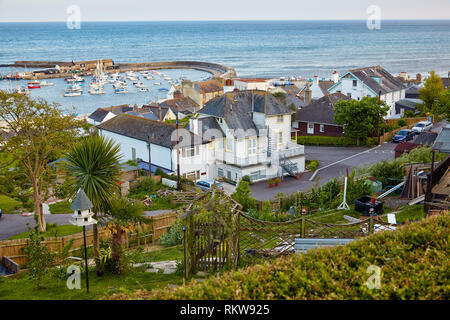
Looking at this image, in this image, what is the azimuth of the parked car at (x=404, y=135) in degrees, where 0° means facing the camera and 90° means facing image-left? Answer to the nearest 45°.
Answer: approximately 45°

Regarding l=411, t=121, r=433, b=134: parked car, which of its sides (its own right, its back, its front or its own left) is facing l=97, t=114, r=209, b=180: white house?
front

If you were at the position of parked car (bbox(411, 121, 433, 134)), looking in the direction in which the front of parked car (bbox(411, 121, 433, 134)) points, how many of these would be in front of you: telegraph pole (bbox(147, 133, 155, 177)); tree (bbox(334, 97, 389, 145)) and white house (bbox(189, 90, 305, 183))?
3

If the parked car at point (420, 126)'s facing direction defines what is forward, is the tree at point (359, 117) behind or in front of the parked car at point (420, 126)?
in front

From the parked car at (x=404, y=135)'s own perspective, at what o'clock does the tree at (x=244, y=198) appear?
The tree is roughly at 11 o'clock from the parked car.

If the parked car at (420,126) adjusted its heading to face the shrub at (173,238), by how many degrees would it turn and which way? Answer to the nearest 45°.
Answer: approximately 45° to its left

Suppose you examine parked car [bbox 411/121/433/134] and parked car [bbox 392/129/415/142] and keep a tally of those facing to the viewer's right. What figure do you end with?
0

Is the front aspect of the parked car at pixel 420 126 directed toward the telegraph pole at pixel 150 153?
yes

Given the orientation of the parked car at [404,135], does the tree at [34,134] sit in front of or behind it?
in front

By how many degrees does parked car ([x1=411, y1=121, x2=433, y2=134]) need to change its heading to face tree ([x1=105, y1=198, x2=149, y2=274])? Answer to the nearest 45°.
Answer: approximately 45° to its left

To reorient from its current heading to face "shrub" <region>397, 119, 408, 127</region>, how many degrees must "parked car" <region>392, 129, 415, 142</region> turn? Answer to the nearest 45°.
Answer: approximately 135° to its right

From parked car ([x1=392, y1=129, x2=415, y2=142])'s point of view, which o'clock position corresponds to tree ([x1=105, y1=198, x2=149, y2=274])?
The tree is roughly at 11 o'clock from the parked car.
